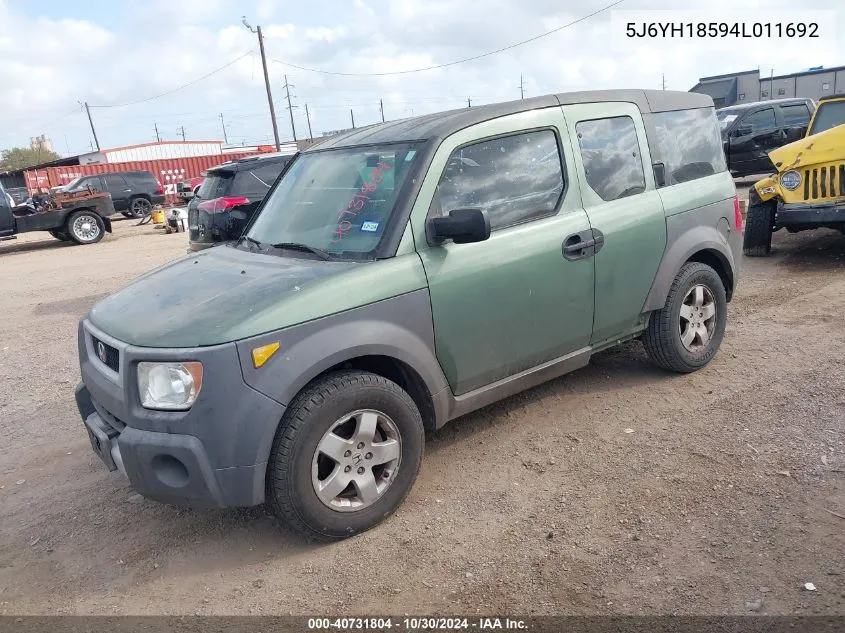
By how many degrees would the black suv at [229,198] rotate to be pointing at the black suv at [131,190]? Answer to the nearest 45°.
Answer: approximately 45° to its left

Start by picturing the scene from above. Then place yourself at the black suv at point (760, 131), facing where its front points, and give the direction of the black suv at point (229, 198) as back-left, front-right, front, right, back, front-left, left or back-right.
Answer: front

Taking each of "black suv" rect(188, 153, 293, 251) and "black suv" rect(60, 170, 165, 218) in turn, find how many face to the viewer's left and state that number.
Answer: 1

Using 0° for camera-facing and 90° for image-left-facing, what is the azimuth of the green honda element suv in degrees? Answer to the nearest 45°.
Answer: approximately 45°

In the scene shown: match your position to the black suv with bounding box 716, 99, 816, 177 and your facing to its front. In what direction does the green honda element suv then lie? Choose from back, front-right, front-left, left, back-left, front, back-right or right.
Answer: front-left

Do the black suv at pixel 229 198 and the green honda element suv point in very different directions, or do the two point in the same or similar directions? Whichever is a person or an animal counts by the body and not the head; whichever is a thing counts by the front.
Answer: very different directions

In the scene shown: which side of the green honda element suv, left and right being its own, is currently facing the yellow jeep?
back

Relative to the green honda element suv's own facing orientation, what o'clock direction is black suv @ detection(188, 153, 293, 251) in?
The black suv is roughly at 4 o'clock from the green honda element suv.

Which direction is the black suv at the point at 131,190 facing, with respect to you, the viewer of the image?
facing to the left of the viewer

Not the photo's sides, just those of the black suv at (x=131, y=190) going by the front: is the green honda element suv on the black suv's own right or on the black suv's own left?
on the black suv's own left

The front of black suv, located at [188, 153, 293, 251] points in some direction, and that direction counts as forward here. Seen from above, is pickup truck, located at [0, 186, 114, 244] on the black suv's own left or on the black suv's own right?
on the black suv's own left

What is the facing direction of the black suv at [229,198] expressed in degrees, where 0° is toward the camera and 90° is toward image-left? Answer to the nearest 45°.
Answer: approximately 225°

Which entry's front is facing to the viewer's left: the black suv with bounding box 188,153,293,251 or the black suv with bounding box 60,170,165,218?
the black suv with bounding box 60,170,165,218

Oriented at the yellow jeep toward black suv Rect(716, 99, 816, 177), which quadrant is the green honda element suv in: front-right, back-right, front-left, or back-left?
back-left
